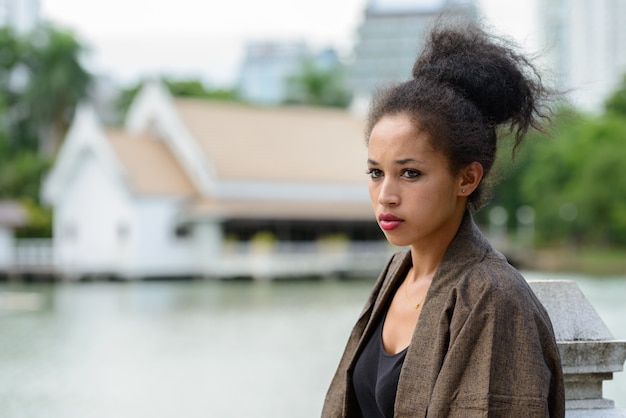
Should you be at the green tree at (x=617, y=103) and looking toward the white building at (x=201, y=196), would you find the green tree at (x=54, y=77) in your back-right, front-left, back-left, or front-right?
front-right

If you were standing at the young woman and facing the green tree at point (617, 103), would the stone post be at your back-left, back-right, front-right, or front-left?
front-right

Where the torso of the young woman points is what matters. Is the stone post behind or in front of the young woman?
behind

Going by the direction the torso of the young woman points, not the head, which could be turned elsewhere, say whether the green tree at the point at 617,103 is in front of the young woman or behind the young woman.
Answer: behind

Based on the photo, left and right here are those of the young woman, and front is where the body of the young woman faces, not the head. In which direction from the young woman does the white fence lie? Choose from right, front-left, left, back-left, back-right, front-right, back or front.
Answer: back-right

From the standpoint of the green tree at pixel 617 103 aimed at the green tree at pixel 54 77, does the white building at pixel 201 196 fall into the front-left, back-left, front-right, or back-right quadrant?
front-left

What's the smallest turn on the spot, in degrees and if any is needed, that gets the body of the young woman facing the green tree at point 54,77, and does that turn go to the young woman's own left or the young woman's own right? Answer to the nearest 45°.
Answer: approximately 90° to the young woman's own right

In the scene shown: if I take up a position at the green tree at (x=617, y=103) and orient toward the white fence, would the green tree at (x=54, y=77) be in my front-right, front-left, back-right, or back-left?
front-right

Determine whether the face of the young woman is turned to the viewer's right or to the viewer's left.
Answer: to the viewer's left

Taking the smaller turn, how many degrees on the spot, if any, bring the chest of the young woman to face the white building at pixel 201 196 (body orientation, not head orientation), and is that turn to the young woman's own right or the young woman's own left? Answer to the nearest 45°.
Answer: approximately 135° to the young woman's own right
